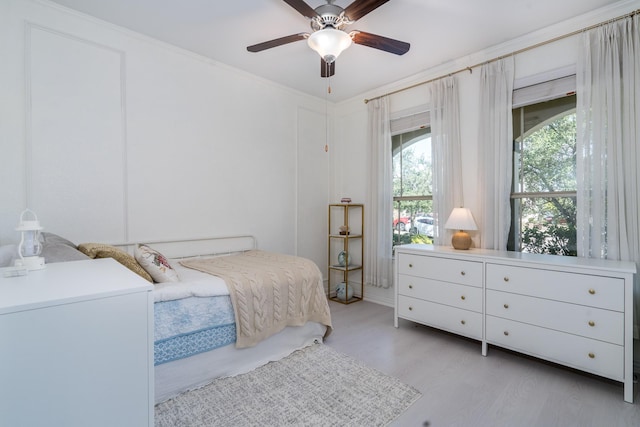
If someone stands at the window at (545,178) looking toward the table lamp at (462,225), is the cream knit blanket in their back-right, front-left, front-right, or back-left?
front-left

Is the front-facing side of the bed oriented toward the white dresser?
no

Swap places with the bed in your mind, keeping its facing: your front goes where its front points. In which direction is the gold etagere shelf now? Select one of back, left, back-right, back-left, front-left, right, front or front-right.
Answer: front

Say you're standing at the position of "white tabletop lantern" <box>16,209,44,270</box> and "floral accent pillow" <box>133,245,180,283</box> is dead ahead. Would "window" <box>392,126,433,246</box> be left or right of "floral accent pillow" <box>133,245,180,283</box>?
right

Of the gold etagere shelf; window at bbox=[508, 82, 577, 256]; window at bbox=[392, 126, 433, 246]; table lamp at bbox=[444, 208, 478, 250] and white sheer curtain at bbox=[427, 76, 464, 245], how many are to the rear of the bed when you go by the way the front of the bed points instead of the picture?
0

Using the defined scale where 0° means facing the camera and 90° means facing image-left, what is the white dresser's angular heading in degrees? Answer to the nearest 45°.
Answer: approximately 45°

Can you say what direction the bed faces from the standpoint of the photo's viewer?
facing away from the viewer and to the right of the viewer

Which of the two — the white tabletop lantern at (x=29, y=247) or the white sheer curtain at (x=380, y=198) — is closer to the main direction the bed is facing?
the white sheer curtain

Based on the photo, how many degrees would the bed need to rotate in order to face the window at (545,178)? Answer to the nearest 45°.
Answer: approximately 45° to its right

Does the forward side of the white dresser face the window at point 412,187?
no

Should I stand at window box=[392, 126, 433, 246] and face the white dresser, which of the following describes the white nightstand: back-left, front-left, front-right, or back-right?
front-right

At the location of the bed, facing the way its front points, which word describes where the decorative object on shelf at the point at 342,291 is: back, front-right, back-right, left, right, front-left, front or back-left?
front

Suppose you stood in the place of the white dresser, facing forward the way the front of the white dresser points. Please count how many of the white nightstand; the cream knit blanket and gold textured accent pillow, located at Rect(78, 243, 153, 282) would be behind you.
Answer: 0

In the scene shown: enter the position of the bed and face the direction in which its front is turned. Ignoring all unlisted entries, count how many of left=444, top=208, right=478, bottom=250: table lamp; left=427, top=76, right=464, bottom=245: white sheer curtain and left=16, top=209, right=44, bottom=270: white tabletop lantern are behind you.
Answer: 1

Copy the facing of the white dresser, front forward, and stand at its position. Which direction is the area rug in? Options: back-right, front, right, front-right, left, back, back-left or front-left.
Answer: front

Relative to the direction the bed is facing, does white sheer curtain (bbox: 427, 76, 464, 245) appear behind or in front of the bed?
in front

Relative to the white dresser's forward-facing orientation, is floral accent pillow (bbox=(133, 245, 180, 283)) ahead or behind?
ahead

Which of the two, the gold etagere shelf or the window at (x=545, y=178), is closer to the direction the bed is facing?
the gold etagere shelf

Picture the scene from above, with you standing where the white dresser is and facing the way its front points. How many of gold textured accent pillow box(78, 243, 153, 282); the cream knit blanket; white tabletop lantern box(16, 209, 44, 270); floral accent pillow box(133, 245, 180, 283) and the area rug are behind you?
0
